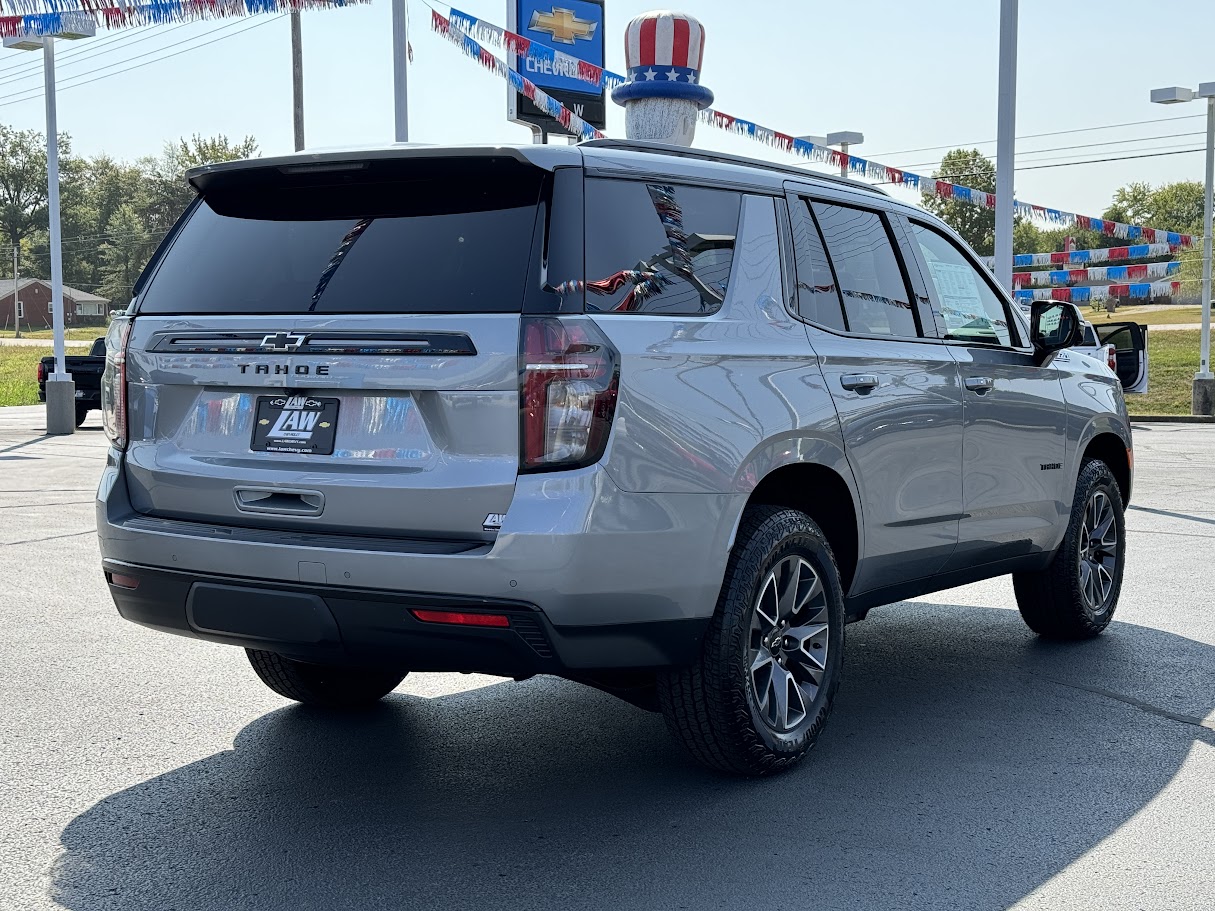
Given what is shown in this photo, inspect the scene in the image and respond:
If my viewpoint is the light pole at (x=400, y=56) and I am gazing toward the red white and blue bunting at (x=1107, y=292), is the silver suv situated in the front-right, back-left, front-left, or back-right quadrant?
back-right

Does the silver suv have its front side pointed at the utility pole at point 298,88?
no

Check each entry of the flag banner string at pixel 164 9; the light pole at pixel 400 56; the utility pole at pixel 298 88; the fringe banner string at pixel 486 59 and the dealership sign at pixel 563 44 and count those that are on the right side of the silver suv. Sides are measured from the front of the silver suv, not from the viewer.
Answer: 0

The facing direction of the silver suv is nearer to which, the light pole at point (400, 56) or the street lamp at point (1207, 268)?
the street lamp

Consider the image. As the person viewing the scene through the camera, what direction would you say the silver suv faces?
facing away from the viewer and to the right of the viewer

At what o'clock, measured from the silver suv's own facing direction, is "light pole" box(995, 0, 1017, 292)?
The light pole is roughly at 11 o'clock from the silver suv.

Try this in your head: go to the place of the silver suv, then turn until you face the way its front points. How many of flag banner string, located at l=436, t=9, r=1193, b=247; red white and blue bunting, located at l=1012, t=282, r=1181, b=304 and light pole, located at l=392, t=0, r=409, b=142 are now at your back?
0

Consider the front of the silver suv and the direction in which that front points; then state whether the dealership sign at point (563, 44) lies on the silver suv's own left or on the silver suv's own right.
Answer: on the silver suv's own left

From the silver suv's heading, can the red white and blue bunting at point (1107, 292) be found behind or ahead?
ahead

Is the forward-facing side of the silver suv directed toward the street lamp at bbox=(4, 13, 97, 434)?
no

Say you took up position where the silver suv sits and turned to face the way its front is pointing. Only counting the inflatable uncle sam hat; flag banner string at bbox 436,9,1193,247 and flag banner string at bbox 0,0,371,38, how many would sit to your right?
0

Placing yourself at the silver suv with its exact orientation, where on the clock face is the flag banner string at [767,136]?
The flag banner string is roughly at 11 o'clock from the silver suv.

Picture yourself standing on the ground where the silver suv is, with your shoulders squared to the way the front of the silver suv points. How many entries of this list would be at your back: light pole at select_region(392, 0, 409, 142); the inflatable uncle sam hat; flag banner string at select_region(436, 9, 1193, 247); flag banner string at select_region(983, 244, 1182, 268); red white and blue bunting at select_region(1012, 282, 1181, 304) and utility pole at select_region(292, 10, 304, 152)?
0

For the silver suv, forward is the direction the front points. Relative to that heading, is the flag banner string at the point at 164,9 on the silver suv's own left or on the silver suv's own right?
on the silver suv's own left

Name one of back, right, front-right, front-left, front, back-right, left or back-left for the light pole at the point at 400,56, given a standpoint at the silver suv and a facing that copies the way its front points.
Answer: front-left

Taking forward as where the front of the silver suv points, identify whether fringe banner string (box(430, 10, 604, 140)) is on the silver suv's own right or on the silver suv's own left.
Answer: on the silver suv's own left

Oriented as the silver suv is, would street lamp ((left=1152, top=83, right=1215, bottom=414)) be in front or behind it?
in front

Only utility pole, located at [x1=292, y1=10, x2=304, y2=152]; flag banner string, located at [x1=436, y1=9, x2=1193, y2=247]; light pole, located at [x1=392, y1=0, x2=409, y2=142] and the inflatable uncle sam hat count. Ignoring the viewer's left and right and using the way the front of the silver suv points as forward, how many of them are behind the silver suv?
0
